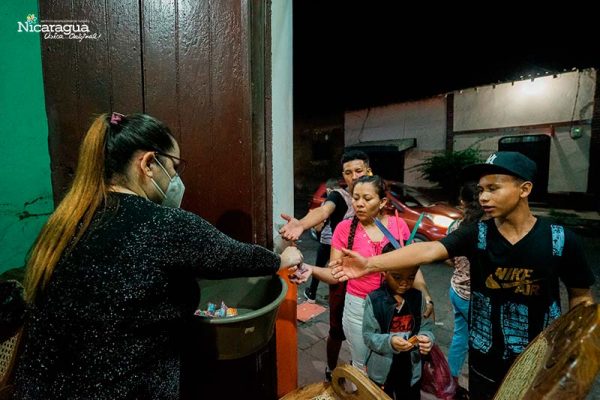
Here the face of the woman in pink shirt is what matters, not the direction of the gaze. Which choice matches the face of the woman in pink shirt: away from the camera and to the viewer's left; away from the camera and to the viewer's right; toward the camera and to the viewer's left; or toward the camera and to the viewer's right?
toward the camera and to the viewer's left

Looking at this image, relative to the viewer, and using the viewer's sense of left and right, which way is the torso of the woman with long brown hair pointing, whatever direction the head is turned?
facing away from the viewer and to the right of the viewer

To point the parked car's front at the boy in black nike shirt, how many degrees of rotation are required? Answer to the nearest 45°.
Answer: approximately 45° to its right

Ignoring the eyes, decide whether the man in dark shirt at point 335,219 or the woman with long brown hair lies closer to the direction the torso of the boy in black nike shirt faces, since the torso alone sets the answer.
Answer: the woman with long brown hair

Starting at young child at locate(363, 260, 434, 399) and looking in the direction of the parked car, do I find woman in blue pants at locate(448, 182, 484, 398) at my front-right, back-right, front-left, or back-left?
front-right

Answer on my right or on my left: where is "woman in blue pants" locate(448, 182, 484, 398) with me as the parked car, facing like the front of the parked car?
on my right

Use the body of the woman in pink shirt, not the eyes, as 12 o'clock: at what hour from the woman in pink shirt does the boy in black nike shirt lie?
The boy in black nike shirt is roughly at 9 o'clock from the woman in pink shirt.

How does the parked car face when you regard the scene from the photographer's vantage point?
facing the viewer and to the right of the viewer

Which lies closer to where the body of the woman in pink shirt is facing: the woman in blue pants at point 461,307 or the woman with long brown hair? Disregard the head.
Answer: the woman with long brown hair

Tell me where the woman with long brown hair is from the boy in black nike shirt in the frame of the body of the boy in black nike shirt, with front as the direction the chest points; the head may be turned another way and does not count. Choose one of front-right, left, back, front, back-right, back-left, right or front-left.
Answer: front
